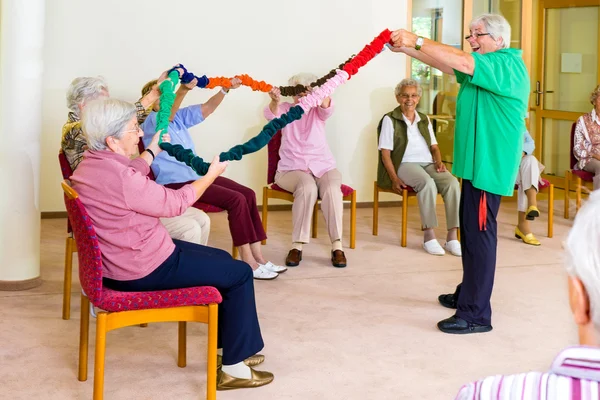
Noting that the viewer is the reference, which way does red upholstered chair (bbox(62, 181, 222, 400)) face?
facing to the right of the viewer

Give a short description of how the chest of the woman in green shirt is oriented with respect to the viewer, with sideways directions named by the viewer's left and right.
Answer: facing to the left of the viewer

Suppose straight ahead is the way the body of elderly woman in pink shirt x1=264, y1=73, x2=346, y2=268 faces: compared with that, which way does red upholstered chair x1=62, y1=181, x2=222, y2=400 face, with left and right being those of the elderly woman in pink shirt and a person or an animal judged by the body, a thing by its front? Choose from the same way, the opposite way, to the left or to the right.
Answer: to the left

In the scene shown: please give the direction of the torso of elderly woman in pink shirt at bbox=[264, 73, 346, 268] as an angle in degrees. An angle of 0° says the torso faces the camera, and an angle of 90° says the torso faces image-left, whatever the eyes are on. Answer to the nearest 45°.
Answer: approximately 0°

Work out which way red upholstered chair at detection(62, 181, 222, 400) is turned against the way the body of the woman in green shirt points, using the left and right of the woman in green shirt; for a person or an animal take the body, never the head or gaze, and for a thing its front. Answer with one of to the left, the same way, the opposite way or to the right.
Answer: the opposite way

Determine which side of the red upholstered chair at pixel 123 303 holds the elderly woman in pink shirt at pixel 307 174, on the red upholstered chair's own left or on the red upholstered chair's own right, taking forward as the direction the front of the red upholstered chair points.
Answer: on the red upholstered chair's own left

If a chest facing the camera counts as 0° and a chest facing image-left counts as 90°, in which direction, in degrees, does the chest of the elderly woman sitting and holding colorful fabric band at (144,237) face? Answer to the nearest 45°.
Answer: approximately 270°
